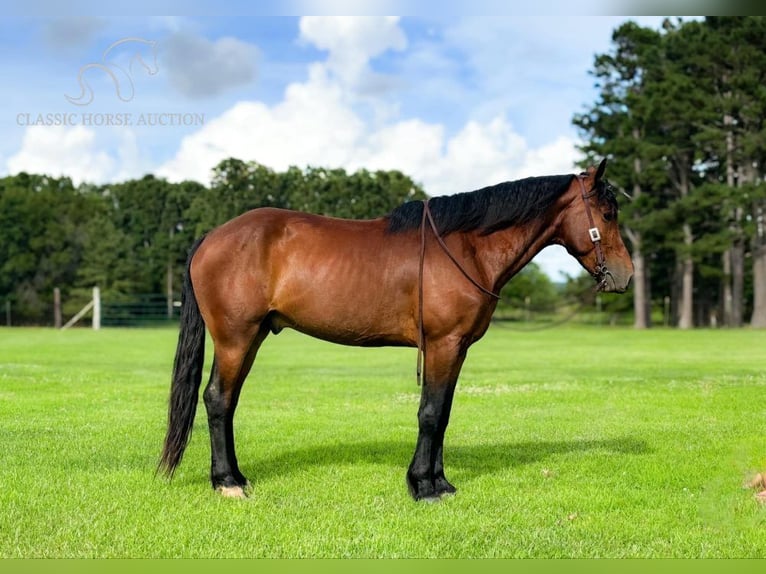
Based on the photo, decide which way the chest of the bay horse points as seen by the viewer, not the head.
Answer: to the viewer's right

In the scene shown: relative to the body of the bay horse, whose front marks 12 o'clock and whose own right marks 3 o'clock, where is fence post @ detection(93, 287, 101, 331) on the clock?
The fence post is roughly at 8 o'clock from the bay horse.
